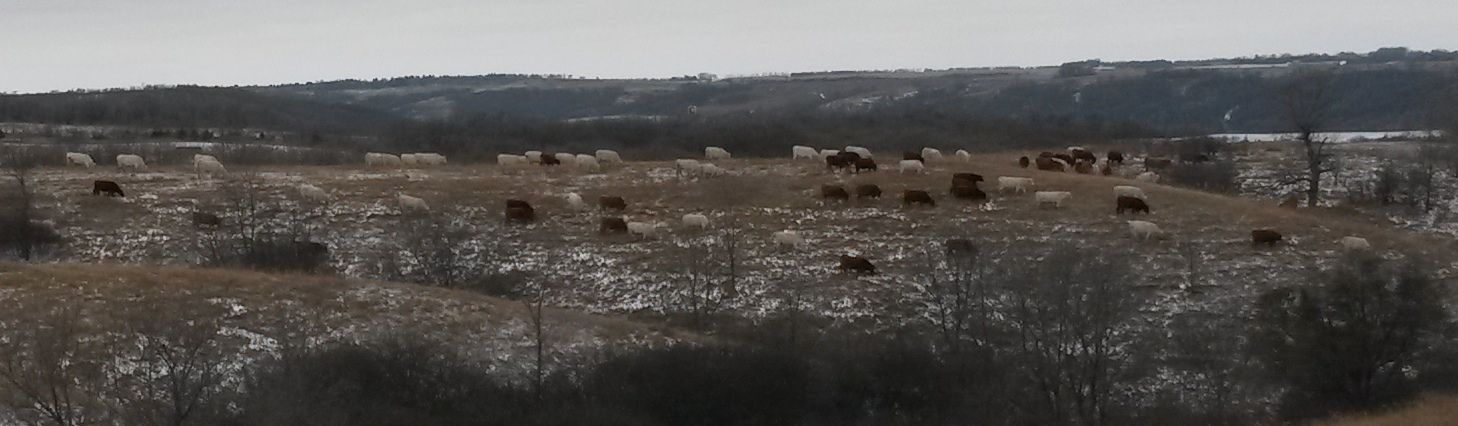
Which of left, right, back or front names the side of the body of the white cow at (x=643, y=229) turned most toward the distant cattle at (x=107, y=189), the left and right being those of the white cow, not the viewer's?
back

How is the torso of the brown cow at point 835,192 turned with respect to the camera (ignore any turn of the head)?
to the viewer's right

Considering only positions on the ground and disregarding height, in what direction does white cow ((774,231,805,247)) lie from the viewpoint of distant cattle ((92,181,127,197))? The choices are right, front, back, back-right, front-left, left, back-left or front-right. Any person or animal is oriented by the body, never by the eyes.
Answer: front-right

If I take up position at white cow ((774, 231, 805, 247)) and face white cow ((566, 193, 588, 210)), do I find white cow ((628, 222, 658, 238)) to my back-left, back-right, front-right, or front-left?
front-left

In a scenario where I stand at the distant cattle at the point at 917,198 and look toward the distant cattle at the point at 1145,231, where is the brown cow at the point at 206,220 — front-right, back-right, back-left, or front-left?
back-right

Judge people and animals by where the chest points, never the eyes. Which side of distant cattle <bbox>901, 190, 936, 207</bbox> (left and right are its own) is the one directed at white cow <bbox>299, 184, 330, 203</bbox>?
back

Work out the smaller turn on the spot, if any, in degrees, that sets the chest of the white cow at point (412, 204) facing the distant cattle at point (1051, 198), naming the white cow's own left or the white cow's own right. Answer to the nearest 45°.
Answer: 0° — it already faces it
